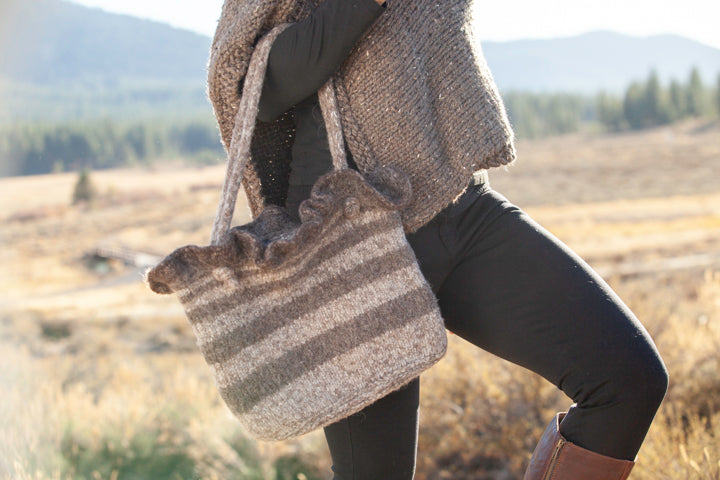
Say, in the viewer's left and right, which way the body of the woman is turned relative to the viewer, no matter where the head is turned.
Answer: facing the viewer and to the right of the viewer

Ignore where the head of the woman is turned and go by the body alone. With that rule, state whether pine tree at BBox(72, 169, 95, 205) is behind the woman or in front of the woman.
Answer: behind
